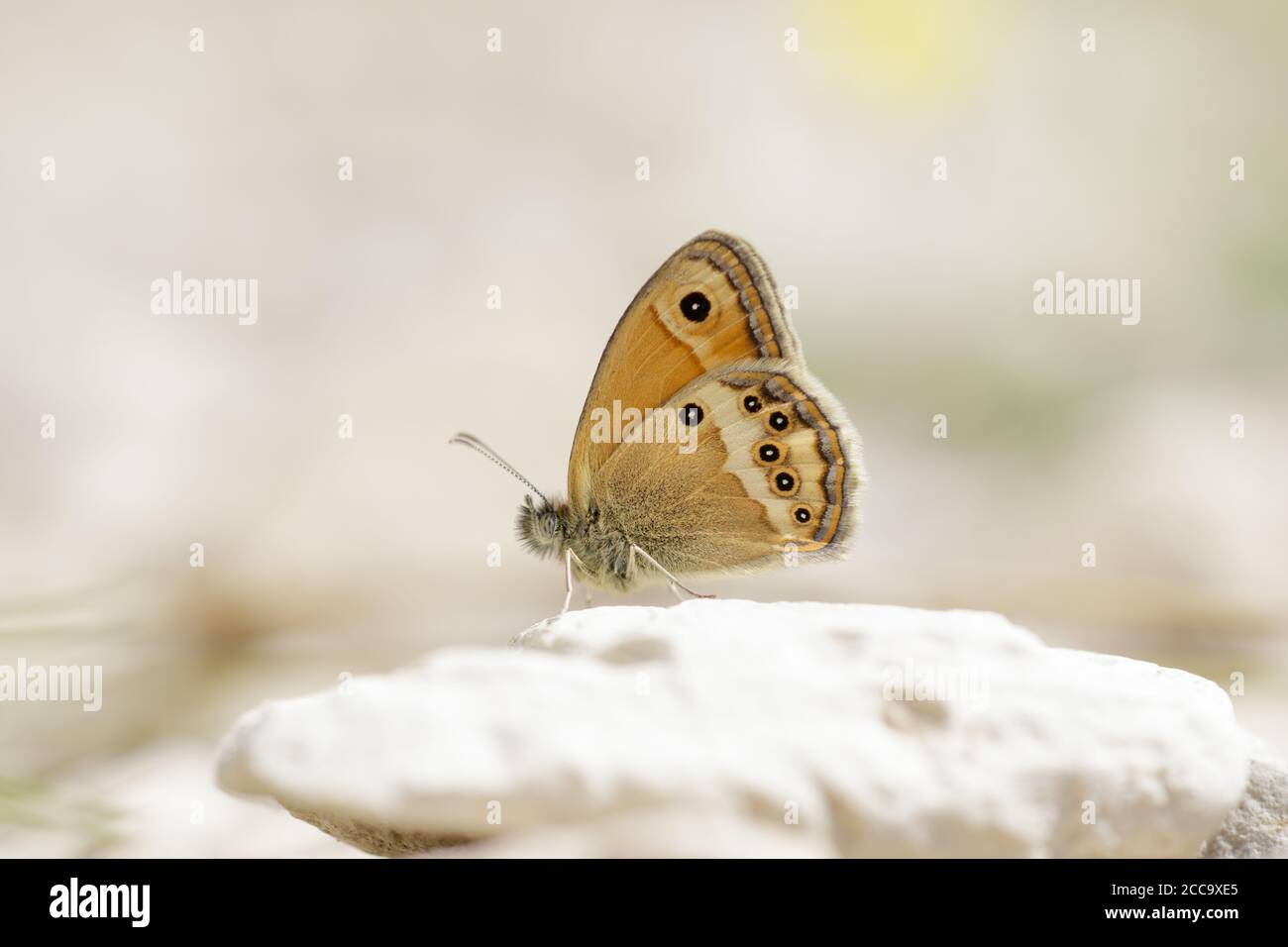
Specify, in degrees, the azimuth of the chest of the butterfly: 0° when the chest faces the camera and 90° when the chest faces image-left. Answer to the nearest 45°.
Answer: approximately 90°

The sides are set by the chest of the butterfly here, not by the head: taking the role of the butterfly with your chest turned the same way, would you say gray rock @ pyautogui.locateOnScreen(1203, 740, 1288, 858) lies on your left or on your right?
on your left
